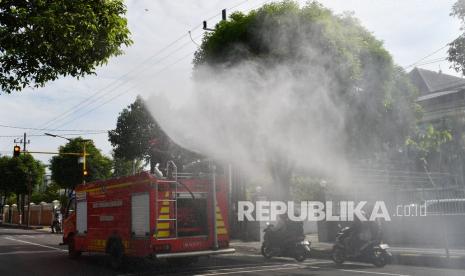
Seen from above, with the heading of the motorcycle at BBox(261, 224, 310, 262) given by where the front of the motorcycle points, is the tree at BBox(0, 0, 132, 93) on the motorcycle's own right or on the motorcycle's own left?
on the motorcycle's own left

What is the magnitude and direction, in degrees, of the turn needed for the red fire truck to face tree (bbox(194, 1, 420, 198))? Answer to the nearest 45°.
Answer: approximately 90° to its right

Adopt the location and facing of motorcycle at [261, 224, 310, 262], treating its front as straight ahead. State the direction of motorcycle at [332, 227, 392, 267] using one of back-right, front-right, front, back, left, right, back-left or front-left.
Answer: back-left

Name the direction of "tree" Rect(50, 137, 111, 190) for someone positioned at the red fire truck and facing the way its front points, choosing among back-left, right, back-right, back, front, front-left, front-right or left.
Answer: front-right

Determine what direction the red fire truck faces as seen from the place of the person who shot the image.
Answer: facing away from the viewer and to the left of the viewer

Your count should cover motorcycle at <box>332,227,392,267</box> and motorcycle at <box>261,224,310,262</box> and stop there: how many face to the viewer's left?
2

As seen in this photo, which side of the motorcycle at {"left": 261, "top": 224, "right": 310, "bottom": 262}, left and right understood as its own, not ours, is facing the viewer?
left

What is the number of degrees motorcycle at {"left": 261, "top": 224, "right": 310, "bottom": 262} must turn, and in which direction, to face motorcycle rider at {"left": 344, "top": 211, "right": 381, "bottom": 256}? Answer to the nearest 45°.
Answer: approximately 135° to its left

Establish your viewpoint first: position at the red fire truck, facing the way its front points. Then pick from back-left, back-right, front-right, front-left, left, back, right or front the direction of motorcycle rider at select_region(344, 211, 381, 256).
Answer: back-right

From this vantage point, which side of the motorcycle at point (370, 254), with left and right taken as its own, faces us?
left
